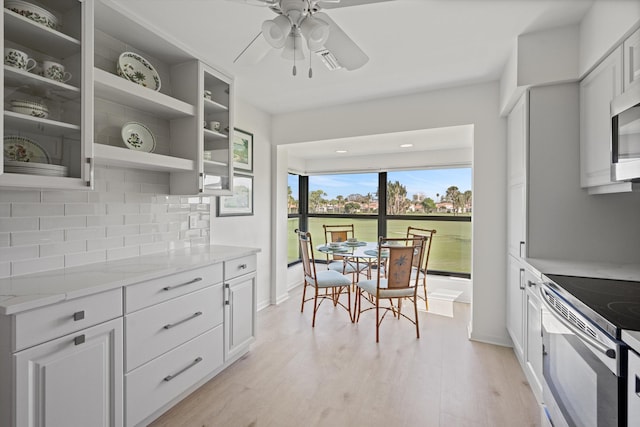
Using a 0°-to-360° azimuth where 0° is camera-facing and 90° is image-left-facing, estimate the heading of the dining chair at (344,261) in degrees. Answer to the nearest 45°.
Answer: approximately 315°

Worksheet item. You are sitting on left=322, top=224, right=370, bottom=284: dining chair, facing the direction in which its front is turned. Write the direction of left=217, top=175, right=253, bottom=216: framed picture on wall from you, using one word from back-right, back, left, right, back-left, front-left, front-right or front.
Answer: right

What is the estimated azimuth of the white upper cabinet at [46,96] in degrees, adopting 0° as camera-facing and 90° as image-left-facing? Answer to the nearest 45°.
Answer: approximately 315°

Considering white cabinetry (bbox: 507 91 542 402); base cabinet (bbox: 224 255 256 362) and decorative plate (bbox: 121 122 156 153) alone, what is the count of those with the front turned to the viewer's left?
1

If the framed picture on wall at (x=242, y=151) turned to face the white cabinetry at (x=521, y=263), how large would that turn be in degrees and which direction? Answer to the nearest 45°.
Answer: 0° — it already faces it

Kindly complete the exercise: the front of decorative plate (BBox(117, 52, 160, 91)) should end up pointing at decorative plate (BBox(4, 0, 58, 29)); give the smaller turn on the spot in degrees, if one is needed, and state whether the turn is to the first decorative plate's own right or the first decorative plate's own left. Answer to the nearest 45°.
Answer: approximately 90° to the first decorative plate's own right

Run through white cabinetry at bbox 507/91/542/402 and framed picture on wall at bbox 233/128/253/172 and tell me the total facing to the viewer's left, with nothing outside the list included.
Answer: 1

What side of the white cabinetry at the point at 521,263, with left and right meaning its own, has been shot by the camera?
left

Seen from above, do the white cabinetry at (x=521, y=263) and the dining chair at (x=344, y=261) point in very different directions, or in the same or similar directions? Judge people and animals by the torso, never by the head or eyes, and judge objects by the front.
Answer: very different directions

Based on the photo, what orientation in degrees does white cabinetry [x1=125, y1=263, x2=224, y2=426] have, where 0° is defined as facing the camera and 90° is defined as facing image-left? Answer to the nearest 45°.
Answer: approximately 315°

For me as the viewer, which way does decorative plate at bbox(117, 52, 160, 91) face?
facing the viewer and to the right of the viewer

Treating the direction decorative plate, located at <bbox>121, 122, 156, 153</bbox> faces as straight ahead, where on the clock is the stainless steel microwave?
The stainless steel microwave is roughly at 12 o'clock from the decorative plate.
